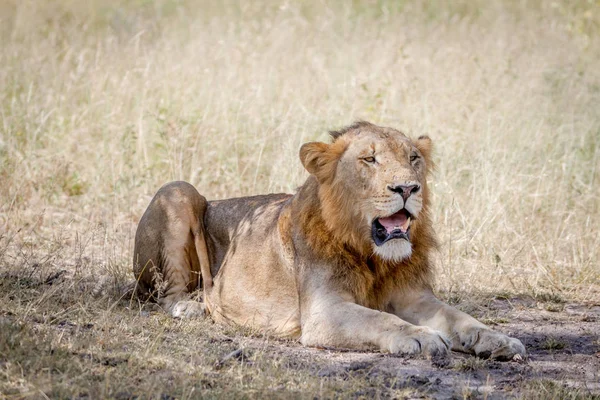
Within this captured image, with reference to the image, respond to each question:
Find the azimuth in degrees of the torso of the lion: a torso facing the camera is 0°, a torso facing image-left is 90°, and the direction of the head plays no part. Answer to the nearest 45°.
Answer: approximately 315°
